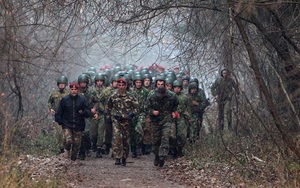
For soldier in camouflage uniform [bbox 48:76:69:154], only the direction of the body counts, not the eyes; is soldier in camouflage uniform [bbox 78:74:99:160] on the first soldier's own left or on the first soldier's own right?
on the first soldier's own left

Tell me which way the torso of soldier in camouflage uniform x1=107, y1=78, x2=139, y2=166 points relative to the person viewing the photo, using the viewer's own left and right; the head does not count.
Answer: facing the viewer

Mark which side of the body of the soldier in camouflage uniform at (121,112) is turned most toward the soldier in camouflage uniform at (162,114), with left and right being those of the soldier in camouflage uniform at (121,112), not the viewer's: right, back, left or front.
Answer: left

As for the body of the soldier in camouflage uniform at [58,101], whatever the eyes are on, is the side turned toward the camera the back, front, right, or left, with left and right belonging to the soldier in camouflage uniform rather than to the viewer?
front

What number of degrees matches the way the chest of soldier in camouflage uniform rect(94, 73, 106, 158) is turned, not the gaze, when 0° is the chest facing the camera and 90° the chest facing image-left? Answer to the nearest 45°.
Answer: approximately 0°

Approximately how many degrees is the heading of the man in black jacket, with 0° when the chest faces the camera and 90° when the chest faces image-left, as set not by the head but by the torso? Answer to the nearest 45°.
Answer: approximately 0°

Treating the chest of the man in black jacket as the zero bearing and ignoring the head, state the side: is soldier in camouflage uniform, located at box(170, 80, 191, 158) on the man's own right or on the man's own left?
on the man's own left

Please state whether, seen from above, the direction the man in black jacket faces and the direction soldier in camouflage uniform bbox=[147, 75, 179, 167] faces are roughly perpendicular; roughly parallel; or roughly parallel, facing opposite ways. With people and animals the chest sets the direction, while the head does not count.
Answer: roughly parallel

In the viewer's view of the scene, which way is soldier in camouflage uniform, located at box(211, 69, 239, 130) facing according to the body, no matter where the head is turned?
toward the camera
